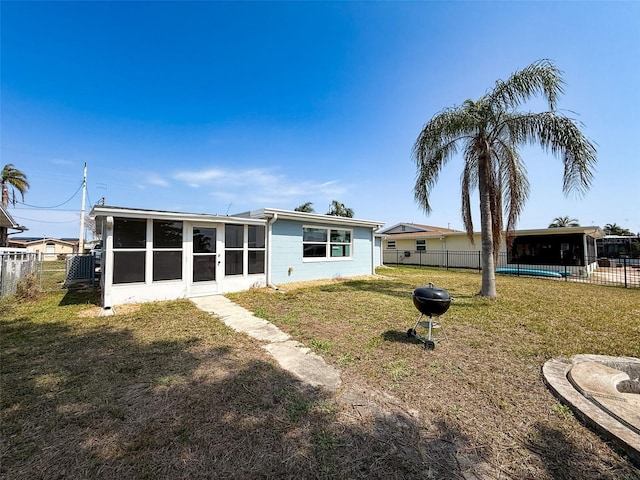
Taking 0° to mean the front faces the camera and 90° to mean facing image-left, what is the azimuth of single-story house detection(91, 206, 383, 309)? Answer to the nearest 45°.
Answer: approximately 315°

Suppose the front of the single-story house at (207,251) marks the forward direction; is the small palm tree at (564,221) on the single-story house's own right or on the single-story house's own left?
on the single-story house's own left

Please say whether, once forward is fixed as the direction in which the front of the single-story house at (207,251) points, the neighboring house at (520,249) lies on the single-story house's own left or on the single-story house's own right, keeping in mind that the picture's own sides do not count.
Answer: on the single-story house's own left

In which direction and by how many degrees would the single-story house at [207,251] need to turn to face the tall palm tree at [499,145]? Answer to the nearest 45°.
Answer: approximately 45° to its left

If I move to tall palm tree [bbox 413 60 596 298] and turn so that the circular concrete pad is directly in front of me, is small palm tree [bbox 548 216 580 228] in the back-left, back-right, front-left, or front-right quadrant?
back-left
